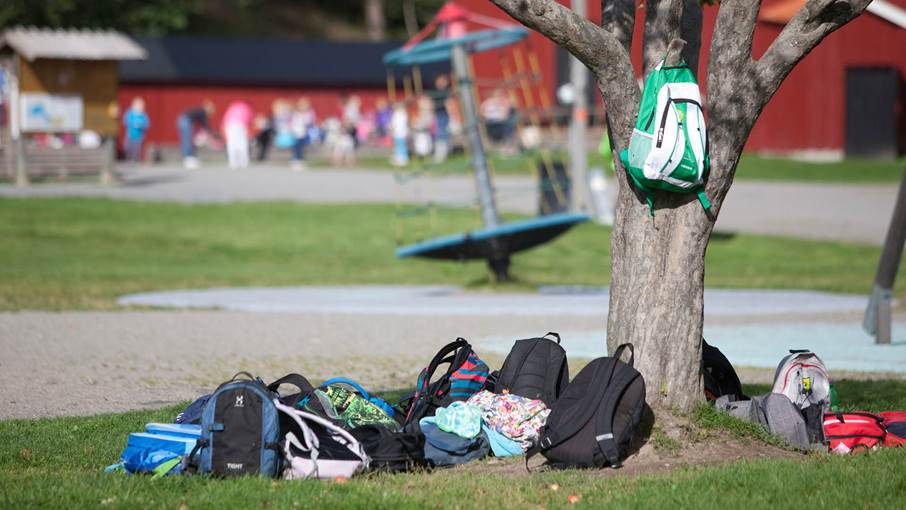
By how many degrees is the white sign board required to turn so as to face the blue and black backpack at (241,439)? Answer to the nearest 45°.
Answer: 0° — it already faces it

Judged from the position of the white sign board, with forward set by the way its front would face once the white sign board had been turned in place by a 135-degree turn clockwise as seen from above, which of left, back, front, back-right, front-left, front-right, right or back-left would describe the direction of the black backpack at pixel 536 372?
back-left

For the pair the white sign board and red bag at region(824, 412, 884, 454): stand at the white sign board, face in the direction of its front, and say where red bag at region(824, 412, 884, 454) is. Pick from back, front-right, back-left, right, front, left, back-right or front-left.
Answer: front

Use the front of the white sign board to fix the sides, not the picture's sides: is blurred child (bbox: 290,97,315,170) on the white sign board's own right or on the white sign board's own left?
on the white sign board's own left

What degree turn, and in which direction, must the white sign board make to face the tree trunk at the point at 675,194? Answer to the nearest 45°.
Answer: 0° — it already faces it

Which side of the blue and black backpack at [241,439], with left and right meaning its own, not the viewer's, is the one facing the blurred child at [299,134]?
back

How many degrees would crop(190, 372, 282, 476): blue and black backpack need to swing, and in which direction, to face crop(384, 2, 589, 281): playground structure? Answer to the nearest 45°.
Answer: approximately 180°

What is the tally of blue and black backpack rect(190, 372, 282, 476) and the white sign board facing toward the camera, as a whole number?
2

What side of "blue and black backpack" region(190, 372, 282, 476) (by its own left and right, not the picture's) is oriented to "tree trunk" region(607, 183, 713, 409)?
left

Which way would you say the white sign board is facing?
toward the camera

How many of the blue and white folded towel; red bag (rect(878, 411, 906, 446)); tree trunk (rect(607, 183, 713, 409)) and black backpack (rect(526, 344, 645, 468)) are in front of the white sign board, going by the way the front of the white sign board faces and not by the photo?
4

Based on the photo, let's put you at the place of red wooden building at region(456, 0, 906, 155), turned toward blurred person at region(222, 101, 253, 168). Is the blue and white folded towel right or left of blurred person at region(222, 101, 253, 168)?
left
